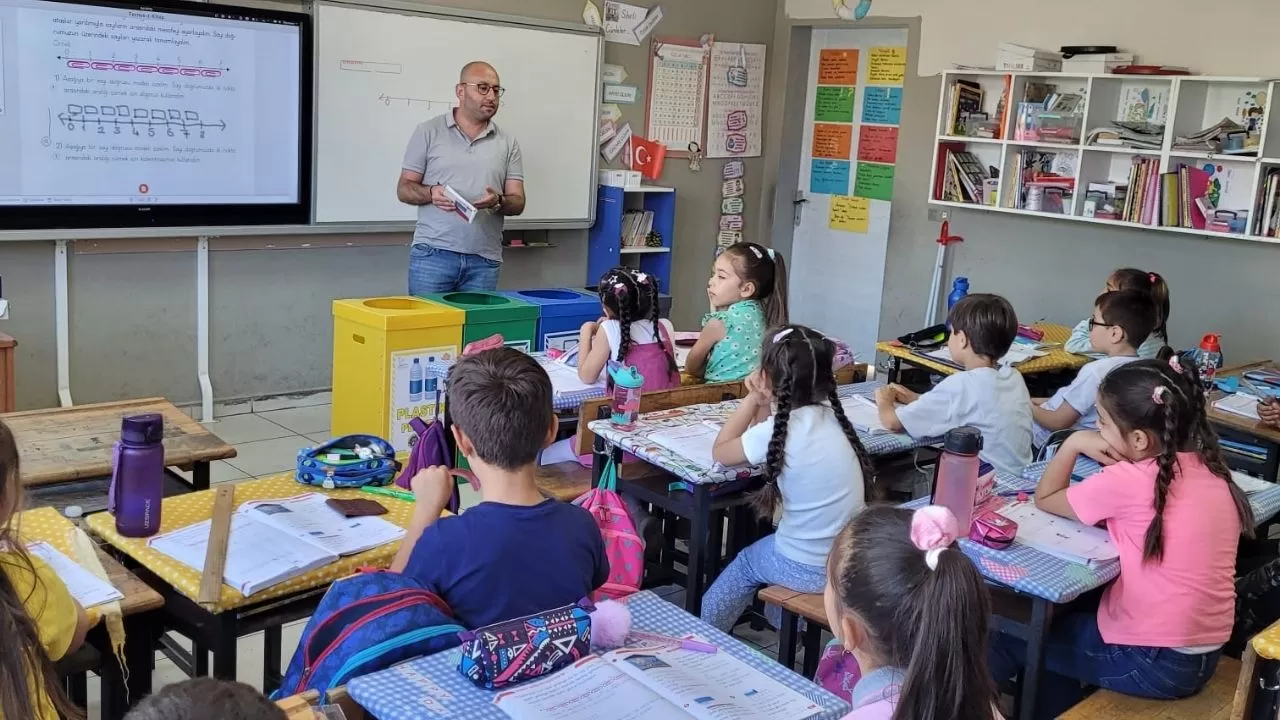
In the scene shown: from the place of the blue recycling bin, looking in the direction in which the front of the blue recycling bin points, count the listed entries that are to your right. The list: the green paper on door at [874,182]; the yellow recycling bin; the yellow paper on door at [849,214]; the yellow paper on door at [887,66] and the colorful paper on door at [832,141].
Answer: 1

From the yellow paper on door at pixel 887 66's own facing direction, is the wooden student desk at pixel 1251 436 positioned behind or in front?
in front

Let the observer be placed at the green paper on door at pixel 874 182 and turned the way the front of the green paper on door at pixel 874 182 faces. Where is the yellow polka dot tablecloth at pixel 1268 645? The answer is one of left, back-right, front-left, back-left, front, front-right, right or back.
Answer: front

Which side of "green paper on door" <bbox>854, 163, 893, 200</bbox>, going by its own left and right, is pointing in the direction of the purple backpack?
front

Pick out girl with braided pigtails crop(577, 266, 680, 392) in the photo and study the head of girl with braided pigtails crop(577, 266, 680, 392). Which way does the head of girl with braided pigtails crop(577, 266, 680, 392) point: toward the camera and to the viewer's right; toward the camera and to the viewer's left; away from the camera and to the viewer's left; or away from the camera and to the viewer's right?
away from the camera and to the viewer's left

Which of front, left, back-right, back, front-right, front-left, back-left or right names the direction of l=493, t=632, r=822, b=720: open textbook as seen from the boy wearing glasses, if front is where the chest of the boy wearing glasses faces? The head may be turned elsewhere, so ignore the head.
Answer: left

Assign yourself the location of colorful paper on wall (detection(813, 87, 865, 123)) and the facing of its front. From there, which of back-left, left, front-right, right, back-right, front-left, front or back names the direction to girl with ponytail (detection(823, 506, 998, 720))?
front

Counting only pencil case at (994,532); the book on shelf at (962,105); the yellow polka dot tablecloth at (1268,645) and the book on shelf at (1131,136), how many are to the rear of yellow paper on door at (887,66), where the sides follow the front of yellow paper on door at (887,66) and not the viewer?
0

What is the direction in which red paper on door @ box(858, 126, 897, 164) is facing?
toward the camera

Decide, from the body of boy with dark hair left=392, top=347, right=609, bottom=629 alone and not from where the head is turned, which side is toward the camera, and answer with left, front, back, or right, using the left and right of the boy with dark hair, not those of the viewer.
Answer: back

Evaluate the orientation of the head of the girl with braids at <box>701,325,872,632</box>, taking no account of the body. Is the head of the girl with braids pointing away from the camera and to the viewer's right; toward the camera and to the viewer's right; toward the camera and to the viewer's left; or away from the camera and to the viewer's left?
away from the camera and to the viewer's left

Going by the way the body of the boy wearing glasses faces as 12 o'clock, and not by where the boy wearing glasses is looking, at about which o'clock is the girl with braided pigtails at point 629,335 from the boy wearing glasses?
The girl with braided pigtails is roughly at 11 o'clock from the boy wearing glasses.

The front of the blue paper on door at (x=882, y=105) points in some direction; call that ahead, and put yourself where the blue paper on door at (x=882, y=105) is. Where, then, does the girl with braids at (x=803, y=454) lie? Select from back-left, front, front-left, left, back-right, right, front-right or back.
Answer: front

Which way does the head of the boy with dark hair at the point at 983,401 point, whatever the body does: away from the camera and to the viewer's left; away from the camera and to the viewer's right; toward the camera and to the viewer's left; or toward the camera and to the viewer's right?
away from the camera and to the viewer's left

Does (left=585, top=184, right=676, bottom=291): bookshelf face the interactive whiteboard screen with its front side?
no

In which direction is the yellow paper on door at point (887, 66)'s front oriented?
toward the camera

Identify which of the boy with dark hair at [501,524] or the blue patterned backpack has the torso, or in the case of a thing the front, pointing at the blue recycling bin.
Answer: the boy with dark hair

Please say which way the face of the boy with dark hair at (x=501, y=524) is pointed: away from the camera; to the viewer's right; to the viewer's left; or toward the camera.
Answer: away from the camera

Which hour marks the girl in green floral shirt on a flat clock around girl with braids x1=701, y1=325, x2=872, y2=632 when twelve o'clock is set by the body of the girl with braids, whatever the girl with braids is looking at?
The girl in green floral shirt is roughly at 1 o'clock from the girl with braids.

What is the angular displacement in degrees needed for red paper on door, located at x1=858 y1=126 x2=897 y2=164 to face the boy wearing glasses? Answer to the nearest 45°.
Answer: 0° — it already faces them

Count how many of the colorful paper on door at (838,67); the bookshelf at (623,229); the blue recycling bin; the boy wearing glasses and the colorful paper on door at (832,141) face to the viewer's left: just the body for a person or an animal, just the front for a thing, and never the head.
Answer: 1
